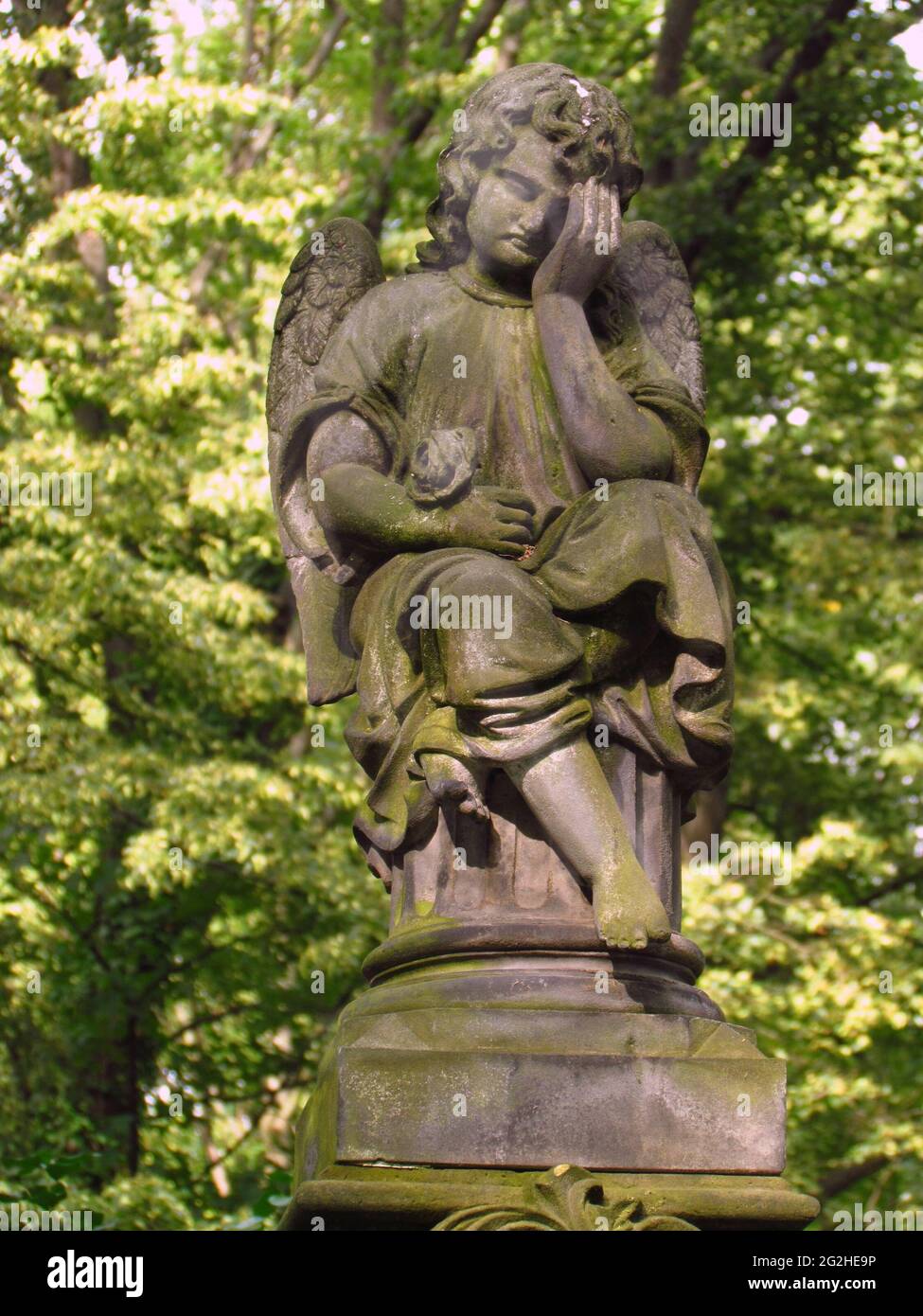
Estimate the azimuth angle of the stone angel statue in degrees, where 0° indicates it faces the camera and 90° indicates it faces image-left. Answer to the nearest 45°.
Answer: approximately 0°
